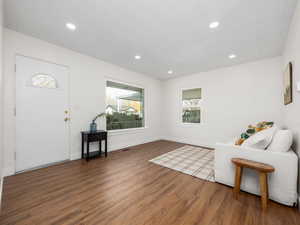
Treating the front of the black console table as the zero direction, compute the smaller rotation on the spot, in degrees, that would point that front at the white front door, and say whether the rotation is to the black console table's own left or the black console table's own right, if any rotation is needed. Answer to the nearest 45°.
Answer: approximately 135° to the black console table's own right

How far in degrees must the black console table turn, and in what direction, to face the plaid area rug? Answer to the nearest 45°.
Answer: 0° — it already faces it

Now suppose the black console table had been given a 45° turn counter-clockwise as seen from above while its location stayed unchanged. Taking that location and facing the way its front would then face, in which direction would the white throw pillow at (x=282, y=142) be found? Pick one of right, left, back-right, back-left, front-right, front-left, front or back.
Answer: front-right

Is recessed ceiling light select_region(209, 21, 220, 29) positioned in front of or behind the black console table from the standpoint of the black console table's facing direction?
in front

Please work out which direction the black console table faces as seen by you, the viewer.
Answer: facing the viewer and to the right of the viewer

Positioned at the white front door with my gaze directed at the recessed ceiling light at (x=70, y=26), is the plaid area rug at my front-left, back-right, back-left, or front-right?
front-left

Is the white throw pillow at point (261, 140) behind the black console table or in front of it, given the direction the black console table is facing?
in front

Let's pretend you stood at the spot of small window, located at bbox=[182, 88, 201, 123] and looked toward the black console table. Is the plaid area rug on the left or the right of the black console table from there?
left

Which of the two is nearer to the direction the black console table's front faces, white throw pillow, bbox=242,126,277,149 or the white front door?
the white throw pillow

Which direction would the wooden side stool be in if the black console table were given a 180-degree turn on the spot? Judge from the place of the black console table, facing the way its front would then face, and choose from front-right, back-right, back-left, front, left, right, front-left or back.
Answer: back
